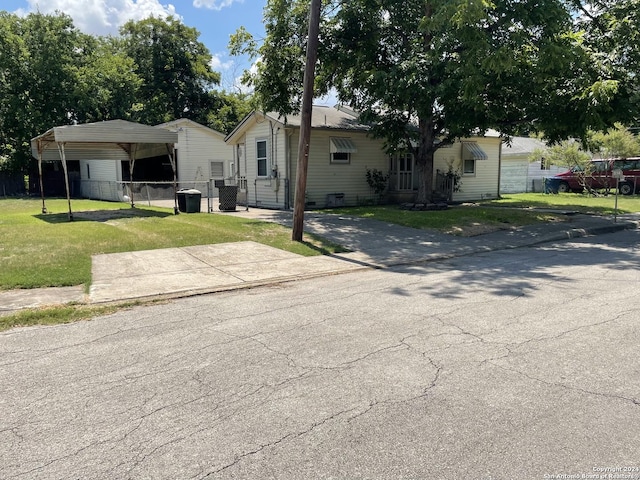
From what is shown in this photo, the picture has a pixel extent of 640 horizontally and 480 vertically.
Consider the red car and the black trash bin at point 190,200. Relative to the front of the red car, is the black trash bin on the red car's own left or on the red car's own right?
on the red car's own left

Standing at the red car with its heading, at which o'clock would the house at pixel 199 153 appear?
The house is roughly at 11 o'clock from the red car.

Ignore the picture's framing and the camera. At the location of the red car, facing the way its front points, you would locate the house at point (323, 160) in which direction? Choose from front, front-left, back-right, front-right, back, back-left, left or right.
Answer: front-left

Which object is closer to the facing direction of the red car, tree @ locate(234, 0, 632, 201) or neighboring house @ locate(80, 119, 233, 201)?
the neighboring house

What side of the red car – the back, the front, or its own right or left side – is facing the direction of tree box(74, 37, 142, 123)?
front

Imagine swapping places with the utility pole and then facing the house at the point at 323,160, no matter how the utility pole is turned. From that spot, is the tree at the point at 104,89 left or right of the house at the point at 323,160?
left

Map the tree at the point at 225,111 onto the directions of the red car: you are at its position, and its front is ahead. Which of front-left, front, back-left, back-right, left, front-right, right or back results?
front

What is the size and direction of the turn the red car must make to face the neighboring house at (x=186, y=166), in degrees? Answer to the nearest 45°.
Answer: approximately 45° to its left

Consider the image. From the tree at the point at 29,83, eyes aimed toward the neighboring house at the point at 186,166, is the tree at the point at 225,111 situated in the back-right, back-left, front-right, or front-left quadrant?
front-left

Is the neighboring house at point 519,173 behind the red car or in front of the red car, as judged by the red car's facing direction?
in front

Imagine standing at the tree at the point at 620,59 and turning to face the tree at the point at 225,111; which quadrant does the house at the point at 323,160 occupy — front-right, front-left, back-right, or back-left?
front-left

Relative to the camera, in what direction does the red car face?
facing to the left of the viewer

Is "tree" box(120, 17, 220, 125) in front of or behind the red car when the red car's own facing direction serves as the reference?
in front
